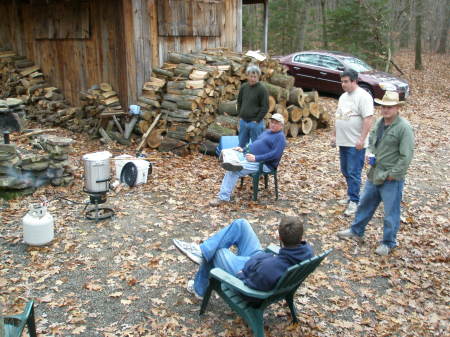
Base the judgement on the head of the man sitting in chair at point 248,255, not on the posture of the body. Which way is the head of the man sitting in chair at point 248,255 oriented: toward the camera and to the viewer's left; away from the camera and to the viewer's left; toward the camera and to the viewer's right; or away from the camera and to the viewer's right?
away from the camera and to the viewer's left

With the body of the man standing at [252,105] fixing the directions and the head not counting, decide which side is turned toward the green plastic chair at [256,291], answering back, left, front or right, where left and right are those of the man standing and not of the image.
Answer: front

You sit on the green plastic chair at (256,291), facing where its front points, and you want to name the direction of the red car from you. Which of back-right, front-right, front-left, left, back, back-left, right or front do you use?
front-right

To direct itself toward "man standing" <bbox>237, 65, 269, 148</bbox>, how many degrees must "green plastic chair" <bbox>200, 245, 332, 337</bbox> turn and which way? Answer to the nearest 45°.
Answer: approximately 45° to its right

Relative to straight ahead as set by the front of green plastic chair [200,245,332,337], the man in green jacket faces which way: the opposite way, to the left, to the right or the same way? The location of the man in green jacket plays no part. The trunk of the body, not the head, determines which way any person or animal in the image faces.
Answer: to the left

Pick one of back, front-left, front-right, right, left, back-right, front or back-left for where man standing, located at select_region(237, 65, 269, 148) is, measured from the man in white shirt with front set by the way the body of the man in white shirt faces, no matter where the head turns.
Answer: right

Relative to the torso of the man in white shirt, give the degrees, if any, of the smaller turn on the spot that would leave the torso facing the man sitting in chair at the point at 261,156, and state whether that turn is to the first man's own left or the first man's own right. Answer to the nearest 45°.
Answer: approximately 45° to the first man's own right
